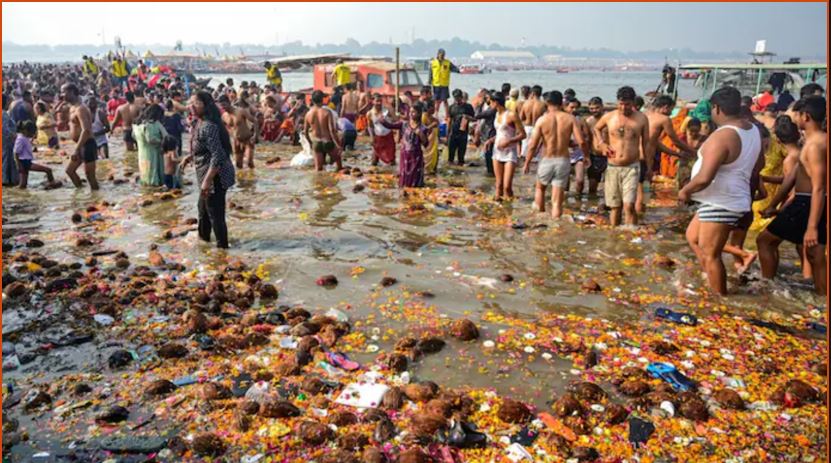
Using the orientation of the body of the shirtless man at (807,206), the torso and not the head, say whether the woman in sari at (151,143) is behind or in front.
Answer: in front

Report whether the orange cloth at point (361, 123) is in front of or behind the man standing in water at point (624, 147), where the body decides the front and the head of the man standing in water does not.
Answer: behind

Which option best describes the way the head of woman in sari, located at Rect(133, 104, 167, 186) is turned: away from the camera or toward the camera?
away from the camera

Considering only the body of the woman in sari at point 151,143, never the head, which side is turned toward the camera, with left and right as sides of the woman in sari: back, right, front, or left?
back

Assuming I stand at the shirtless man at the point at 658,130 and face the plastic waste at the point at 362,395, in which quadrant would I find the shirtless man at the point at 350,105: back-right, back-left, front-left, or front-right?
back-right
